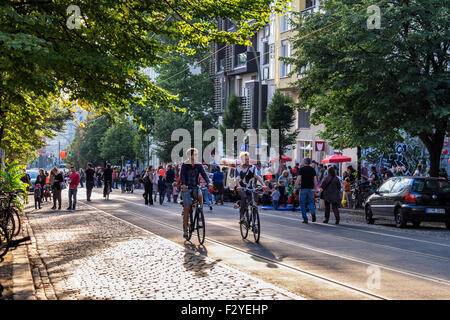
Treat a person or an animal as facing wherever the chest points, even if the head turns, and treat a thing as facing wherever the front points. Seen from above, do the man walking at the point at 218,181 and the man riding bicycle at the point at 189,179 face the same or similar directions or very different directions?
very different directions

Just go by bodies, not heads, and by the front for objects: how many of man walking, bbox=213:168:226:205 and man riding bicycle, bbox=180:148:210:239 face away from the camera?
1

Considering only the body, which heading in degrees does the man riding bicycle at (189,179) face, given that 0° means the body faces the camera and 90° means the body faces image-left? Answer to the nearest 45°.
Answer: approximately 0°

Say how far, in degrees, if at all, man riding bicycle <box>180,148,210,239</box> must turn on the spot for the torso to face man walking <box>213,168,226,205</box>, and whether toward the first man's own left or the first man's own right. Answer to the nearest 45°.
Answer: approximately 180°

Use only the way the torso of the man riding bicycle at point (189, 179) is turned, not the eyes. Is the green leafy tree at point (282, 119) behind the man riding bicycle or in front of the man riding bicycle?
behind

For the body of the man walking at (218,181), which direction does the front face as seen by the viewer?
away from the camera

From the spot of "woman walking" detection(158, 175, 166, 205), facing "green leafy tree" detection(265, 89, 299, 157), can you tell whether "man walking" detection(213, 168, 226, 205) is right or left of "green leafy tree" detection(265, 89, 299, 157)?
right

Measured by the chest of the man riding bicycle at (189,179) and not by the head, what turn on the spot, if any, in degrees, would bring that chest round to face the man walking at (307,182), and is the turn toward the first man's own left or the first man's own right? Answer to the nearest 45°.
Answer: approximately 135° to the first man's own left

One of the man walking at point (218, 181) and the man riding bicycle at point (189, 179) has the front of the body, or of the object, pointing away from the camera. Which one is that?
the man walking

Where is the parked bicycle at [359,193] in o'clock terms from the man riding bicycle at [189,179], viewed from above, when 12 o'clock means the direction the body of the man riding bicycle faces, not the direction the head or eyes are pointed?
The parked bicycle is roughly at 7 o'clock from the man riding bicycle.
